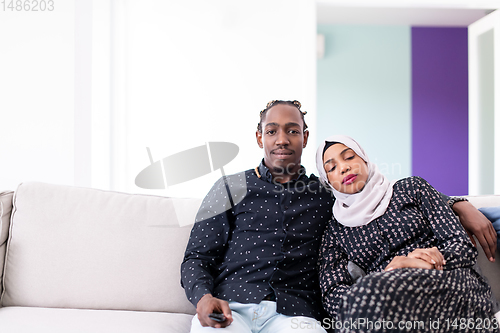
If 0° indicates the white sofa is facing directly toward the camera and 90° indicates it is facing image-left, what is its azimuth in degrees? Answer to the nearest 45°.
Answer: approximately 0°

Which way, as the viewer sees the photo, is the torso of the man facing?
toward the camera
